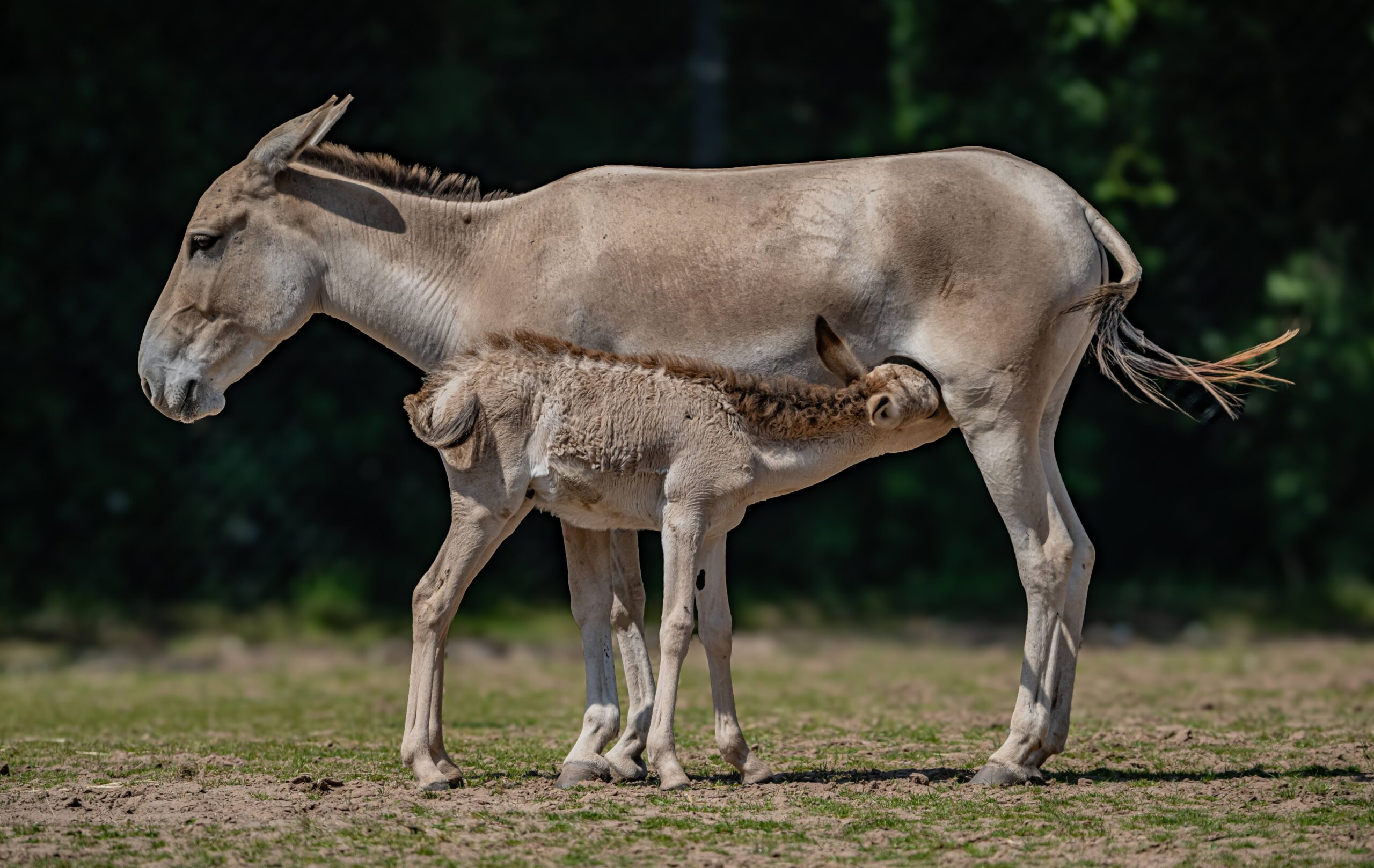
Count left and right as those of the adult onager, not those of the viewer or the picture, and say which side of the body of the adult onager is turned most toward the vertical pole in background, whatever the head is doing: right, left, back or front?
right

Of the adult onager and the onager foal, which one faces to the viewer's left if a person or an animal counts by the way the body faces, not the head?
the adult onager

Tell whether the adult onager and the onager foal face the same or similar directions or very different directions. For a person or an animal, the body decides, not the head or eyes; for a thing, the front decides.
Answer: very different directions

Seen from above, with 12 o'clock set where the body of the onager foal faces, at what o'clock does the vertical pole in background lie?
The vertical pole in background is roughly at 9 o'clock from the onager foal.

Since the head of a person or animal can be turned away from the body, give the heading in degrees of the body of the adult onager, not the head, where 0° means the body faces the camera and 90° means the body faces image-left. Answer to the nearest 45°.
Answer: approximately 90°

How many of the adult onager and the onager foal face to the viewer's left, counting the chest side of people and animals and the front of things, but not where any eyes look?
1

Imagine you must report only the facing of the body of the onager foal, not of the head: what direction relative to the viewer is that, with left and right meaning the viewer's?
facing to the right of the viewer
